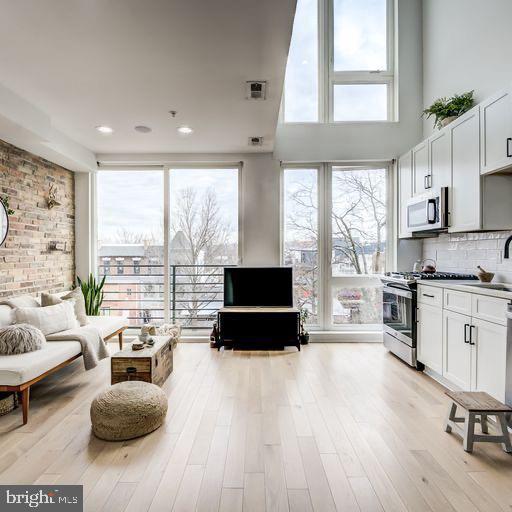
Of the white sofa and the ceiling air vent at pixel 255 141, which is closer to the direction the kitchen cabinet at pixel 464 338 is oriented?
the white sofa

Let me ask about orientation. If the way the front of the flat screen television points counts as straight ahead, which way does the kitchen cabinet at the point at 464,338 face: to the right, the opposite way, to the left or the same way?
to the right

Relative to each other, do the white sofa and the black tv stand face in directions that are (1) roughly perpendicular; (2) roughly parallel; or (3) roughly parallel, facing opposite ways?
roughly perpendicular

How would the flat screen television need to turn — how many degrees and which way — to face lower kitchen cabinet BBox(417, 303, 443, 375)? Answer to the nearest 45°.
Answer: approximately 45° to its left

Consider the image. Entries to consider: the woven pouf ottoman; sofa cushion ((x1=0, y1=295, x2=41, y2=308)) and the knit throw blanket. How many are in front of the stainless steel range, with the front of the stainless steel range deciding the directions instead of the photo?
3

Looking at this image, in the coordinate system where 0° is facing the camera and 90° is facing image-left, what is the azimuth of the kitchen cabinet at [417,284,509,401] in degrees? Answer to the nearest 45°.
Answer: approximately 45°

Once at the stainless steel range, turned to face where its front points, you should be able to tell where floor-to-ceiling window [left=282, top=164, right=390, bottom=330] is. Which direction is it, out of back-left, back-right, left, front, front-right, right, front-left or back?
right

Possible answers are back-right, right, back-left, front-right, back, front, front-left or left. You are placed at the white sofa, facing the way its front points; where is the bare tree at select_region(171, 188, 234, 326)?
left

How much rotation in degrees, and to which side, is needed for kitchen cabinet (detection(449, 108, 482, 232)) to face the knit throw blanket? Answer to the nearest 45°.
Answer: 0° — it already faces it
